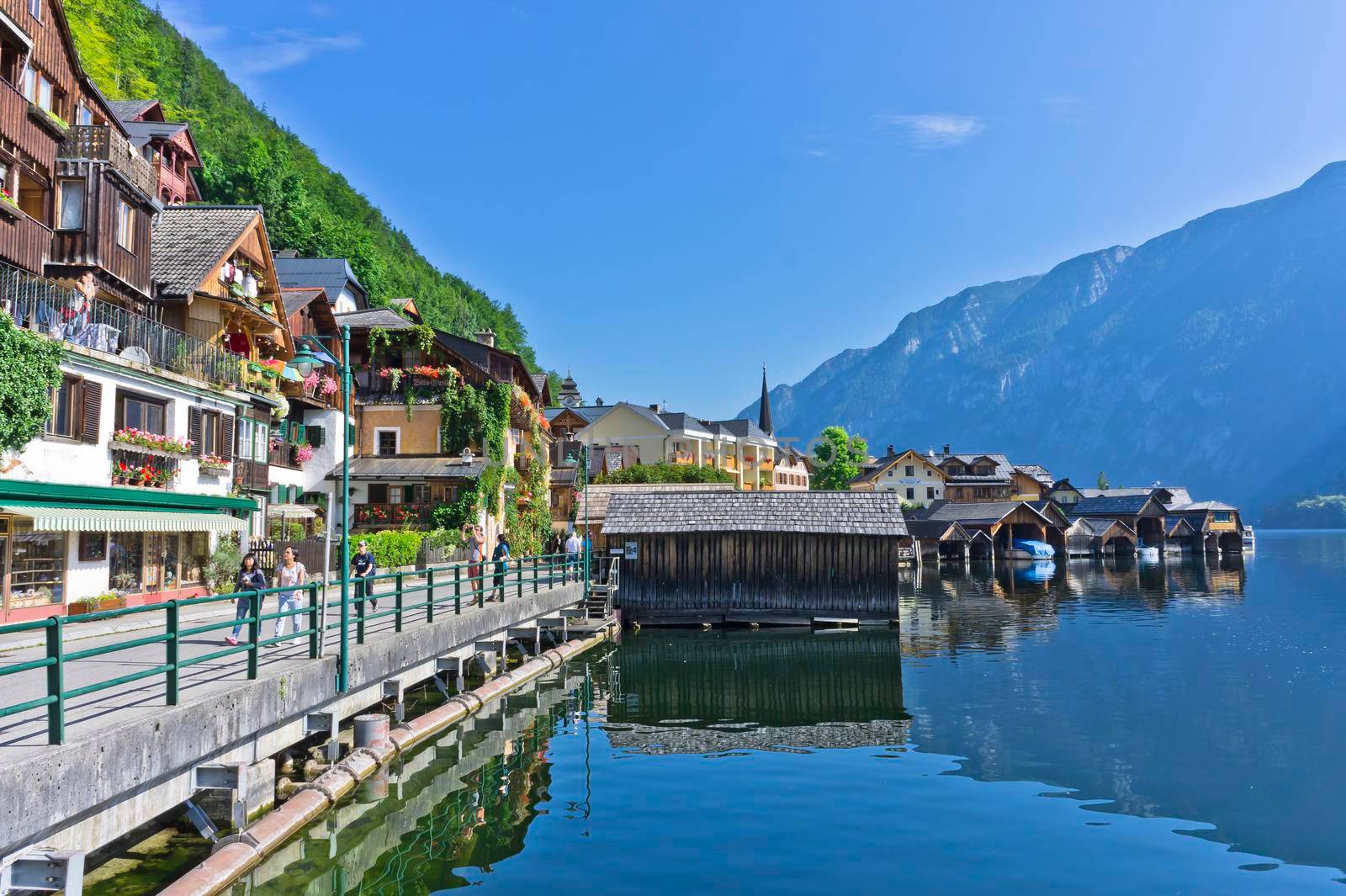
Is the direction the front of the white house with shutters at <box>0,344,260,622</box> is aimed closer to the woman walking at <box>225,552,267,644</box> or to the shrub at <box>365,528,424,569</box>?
the woman walking

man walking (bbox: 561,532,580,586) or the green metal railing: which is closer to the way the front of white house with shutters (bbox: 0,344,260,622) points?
the green metal railing

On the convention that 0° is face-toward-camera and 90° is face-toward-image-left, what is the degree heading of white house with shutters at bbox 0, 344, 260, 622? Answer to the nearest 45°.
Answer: approximately 315°

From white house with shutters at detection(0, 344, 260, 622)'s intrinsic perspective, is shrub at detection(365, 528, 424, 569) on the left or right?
on its left

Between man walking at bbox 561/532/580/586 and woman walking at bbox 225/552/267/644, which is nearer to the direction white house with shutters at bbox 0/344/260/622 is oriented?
the woman walking

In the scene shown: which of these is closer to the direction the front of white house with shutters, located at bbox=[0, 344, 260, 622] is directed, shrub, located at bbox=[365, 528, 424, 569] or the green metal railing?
the green metal railing

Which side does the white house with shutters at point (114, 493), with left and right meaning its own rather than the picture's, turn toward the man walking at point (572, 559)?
left
